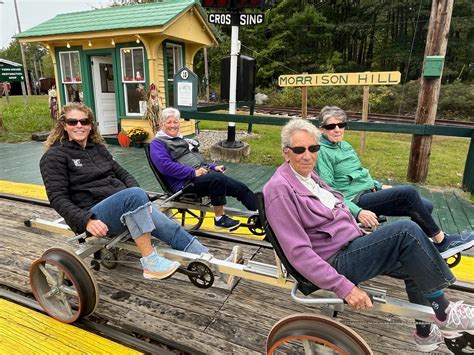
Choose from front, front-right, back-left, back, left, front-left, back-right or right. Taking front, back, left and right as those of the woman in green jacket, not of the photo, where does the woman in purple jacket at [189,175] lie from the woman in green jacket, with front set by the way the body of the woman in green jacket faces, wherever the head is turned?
back-right

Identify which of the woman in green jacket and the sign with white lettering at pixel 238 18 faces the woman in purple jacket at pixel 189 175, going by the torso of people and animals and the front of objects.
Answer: the sign with white lettering

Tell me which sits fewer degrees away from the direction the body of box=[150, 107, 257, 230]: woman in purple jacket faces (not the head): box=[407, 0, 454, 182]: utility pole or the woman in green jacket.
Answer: the woman in green jacket

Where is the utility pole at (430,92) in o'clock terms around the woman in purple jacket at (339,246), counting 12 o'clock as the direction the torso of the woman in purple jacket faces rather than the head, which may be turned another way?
The utility pole is roughly at 8 o'clock from the woman in purple jacket.

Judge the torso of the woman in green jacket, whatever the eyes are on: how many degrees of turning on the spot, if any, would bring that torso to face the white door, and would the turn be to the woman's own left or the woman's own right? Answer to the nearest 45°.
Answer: approximately 180°

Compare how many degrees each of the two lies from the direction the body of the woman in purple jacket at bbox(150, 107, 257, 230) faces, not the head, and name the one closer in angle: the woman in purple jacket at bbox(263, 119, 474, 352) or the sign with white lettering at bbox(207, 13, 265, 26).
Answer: the woman in purple jacket

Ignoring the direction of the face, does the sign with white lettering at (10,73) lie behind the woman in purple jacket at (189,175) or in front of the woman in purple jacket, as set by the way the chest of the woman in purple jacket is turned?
behind

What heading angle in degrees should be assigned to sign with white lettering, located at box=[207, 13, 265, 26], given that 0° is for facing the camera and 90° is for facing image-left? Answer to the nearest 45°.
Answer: approximately 0°

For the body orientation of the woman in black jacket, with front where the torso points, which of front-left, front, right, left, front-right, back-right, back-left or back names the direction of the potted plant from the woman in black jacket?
back-left

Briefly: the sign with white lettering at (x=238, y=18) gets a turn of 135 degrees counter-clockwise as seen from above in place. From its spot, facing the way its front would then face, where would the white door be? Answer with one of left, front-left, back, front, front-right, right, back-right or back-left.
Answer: left

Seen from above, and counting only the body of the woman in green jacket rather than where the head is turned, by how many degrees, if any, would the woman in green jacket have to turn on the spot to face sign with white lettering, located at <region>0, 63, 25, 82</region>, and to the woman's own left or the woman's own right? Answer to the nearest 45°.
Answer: approximately 135° to the woman's own right
